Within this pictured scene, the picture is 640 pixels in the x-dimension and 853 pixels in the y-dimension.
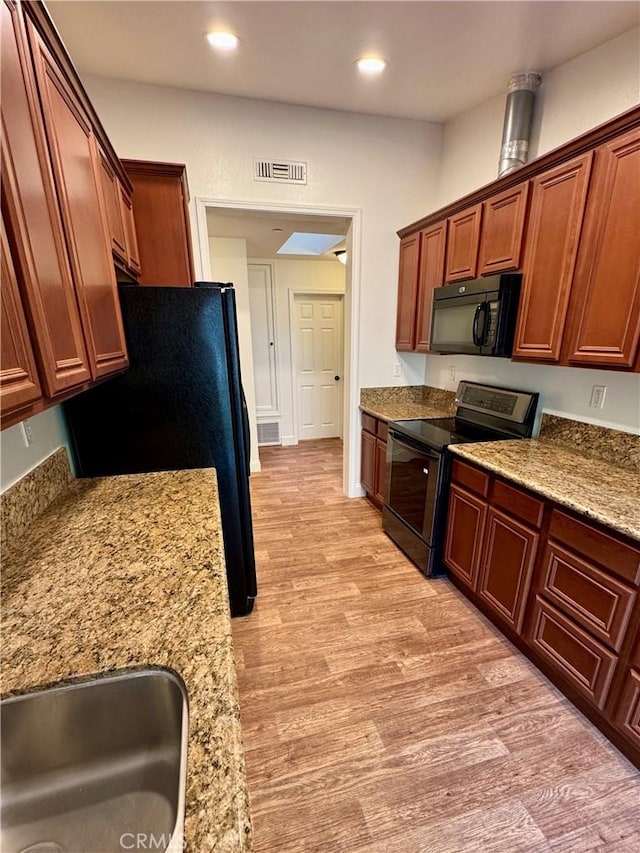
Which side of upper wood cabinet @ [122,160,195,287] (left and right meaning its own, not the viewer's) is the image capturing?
right

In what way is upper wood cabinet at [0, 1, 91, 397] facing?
to the viewer's right

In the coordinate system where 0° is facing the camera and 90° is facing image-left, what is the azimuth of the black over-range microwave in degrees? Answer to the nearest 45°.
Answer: approximately 45°

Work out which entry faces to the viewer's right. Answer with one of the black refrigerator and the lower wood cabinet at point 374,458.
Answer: the black refrigerator

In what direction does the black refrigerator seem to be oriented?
to the viewer's right

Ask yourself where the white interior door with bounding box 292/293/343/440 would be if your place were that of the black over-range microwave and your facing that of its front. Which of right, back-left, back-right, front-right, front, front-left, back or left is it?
right
